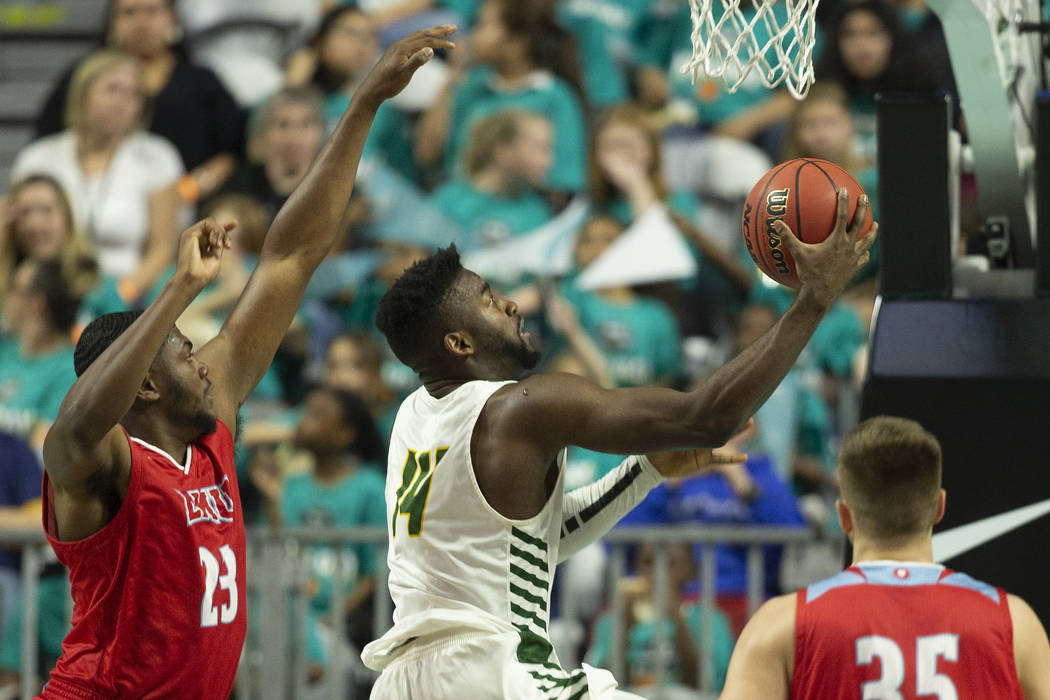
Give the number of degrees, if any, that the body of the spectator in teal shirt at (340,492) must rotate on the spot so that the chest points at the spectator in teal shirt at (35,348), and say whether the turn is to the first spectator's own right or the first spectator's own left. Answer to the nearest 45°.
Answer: approximately 90° to the first spectator's own right

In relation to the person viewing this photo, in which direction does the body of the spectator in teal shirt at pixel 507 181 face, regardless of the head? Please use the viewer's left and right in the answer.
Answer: facing the viewer and to the right of the viewer

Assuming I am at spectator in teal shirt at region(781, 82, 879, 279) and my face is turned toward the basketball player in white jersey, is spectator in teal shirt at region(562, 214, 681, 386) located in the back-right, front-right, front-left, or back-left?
front-right

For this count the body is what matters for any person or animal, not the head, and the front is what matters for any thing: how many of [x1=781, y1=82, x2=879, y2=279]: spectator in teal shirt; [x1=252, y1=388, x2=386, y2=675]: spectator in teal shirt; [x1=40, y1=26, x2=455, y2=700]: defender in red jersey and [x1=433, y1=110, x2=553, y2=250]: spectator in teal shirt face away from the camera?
0

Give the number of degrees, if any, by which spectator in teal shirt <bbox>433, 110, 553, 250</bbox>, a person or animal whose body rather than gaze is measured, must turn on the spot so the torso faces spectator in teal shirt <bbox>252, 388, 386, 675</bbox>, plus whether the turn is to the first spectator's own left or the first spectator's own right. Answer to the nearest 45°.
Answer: approximately 90° to the first spectator's own right

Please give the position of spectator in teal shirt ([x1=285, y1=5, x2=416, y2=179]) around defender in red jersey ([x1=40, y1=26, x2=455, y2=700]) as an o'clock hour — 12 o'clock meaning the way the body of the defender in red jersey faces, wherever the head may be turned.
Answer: The spectator in teal shirt is roughly at 8 o'clock from the defender in red jersey.

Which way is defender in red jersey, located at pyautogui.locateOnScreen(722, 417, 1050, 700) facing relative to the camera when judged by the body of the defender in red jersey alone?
away from the camera

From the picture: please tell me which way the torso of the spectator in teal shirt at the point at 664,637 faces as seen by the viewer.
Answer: toward the camera

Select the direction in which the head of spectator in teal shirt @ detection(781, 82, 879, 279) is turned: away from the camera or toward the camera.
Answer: toward the camera

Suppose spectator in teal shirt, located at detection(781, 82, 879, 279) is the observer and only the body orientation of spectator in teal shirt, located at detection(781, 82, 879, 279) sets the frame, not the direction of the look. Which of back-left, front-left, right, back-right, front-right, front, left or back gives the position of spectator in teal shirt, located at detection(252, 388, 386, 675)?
front-right

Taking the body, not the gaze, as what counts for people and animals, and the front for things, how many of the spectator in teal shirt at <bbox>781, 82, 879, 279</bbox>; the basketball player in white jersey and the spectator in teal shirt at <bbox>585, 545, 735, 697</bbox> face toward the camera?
2

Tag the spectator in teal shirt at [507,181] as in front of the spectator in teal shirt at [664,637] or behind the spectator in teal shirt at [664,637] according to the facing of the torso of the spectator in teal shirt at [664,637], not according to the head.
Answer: behind

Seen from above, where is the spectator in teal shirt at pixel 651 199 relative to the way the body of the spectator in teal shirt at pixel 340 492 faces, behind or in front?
behind

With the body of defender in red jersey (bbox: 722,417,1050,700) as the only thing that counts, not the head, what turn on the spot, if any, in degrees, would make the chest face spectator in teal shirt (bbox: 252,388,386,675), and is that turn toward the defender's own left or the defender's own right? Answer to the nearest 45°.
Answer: approximately 45° to the defender's own left

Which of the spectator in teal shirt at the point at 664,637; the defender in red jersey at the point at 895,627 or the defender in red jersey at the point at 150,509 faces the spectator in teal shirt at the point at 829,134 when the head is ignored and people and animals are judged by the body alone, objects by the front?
the defender in red jersey at the point at 895,627

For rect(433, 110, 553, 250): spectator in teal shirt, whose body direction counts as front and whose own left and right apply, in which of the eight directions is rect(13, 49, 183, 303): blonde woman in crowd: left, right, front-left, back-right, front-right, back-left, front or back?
back-right

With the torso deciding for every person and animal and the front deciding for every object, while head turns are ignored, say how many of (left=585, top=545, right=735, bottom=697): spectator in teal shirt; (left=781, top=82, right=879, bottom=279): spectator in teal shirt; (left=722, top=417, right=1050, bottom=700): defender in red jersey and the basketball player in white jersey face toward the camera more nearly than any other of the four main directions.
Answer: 2

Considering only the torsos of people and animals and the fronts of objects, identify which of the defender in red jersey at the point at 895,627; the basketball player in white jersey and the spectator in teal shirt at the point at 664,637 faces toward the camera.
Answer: the spectator in teal shirt

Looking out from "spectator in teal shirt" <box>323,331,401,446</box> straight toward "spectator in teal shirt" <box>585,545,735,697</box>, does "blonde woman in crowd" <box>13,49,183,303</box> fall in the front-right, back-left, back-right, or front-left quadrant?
back-right

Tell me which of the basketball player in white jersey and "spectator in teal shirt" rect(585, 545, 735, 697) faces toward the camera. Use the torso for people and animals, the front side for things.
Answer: the spectator in teal shirt
